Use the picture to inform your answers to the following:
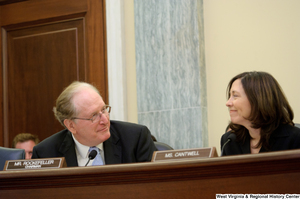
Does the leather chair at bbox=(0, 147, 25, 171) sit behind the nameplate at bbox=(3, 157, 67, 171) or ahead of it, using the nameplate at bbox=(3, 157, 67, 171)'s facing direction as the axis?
behind

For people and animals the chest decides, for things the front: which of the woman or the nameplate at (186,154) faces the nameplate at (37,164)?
the woman

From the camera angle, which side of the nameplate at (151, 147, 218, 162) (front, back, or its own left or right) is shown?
front

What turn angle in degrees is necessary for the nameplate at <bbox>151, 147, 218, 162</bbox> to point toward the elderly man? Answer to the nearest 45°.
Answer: approximately 135° to its right

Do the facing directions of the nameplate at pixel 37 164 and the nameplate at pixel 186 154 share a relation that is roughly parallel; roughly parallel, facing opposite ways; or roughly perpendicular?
roughly parallel

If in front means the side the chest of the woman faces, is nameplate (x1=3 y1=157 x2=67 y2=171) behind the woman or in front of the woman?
in front

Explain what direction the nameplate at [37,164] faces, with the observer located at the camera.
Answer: facing the viewer

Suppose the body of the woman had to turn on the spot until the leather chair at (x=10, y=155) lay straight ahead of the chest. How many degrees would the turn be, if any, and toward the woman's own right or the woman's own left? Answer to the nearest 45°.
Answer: approximately 45° to the woman's own right

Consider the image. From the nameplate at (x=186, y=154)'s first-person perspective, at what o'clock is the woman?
The woman is roughly at 7 o'clock from the nameplate.

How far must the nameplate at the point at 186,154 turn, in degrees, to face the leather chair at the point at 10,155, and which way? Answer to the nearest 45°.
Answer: approximately 135° to its right

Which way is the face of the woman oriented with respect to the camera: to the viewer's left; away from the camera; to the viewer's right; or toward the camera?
to the viewer's left

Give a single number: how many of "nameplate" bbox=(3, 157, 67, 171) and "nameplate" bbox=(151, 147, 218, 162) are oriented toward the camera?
2

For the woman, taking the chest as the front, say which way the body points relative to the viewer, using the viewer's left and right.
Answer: facing the viewer and to the left of the viewer
